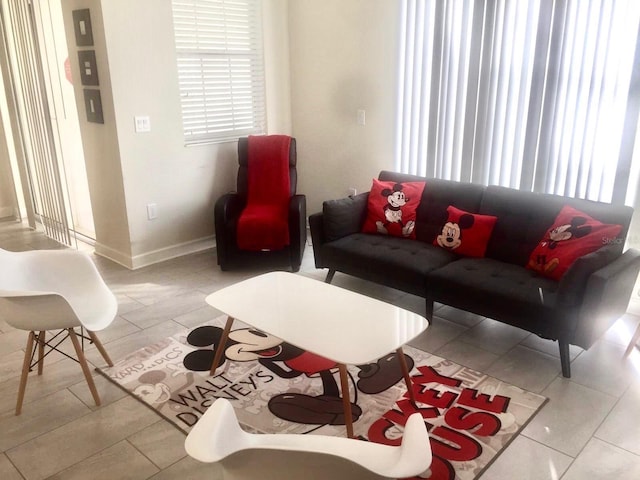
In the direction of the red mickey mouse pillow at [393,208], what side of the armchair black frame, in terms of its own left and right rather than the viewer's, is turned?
left

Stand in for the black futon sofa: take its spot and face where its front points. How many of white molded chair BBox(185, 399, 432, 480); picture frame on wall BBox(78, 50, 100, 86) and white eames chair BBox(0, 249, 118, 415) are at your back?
0

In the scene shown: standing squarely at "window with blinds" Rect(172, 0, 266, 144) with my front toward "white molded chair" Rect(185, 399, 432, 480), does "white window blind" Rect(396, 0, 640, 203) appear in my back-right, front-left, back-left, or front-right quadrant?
front-left

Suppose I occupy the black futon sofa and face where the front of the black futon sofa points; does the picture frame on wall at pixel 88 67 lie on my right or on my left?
on my right

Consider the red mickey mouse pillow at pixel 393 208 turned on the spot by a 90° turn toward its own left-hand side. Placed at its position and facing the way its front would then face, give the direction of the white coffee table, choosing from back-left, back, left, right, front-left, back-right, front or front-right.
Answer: right

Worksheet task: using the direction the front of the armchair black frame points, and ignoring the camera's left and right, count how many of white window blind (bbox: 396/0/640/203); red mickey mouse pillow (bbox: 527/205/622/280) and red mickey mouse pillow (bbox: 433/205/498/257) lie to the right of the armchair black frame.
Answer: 0

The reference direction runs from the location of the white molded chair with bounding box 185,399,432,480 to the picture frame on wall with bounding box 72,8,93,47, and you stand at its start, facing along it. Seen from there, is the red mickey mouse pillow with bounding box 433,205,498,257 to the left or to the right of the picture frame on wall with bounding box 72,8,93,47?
right

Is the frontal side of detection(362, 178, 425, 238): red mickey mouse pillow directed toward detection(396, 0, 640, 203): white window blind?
no

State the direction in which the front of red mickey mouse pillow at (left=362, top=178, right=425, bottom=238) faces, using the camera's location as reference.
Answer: facing the viewer

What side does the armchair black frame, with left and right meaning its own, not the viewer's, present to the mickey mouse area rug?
front

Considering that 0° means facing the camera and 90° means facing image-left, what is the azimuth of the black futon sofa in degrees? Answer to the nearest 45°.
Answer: approximately 45°

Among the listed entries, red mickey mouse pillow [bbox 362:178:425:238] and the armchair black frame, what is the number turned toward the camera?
2

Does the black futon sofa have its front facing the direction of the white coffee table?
yes

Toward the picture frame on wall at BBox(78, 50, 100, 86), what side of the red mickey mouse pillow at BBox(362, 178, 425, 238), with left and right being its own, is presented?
right

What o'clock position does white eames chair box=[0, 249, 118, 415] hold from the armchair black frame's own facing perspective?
The white eames chair is roughly at 1 o'clock from the armchair black frame.

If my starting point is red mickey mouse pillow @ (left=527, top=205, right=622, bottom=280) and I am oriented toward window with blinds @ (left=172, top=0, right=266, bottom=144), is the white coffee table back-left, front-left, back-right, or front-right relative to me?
front-left

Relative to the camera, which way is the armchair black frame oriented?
toward the camera

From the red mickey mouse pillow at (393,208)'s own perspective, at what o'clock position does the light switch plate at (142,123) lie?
The light switch plate is roughly at 3 o'clock from the red mickey mouse pillow.

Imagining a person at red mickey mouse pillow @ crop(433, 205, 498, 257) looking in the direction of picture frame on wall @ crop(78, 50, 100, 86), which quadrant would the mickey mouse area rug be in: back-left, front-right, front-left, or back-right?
front-left
